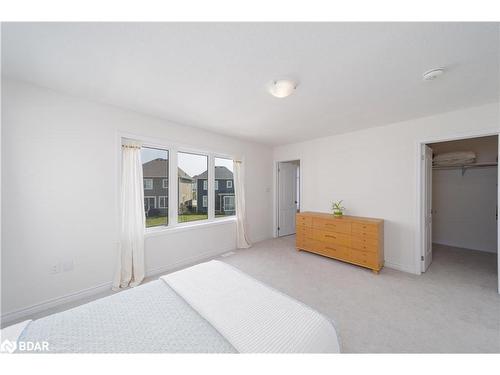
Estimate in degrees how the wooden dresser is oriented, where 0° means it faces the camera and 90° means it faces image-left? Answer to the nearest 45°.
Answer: approximately 45°

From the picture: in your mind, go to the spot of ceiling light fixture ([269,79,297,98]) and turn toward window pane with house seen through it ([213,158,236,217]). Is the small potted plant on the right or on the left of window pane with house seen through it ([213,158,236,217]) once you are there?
right

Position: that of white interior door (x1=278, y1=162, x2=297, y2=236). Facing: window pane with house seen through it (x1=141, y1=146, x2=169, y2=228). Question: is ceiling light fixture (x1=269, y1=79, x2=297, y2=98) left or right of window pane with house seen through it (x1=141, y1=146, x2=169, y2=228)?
left

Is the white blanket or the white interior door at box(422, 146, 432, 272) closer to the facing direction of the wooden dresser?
the white blanket

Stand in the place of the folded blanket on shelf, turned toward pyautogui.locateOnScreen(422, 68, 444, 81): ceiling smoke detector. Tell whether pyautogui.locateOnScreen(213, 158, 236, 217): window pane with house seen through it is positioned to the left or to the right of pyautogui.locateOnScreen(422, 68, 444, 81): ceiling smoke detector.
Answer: right

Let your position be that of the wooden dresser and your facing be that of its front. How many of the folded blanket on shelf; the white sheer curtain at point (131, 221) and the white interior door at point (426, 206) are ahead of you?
1

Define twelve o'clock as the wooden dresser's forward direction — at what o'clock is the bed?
The bed is roughly at 11 o'clock from the wooden dresser.

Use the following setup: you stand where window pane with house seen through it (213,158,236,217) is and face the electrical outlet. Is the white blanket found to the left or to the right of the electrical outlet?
left

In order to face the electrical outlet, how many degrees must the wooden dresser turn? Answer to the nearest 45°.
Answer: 0° — it already faces it

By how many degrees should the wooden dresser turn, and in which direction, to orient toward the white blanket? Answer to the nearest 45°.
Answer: approximately 45° to its left
